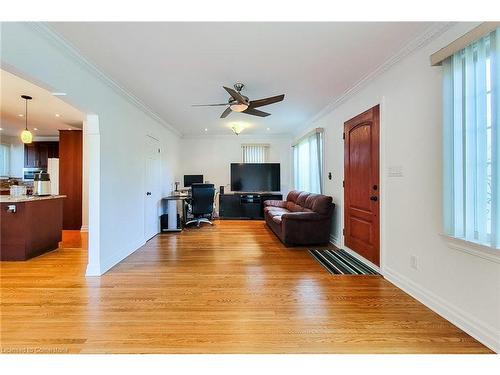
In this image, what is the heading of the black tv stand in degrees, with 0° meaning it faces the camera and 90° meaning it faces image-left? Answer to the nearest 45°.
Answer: approximately 0°

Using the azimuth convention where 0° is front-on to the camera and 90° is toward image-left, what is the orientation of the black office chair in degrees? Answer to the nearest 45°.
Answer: approximately 180°

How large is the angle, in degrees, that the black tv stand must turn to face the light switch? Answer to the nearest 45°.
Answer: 0° — it already faces it

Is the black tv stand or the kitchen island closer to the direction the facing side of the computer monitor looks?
the kitchen island

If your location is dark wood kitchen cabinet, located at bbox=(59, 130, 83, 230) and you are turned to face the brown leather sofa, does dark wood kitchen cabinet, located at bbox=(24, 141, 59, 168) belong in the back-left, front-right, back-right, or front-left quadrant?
back-left

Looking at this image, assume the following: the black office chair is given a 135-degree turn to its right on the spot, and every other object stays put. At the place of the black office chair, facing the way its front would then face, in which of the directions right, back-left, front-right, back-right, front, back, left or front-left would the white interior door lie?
right

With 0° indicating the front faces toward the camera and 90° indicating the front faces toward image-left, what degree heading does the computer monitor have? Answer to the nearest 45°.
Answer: approximately 0°

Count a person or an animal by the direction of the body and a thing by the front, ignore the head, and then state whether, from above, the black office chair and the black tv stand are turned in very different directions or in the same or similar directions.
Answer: very different directions

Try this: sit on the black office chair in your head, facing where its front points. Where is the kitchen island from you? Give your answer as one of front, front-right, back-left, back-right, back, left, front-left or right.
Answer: back-left
